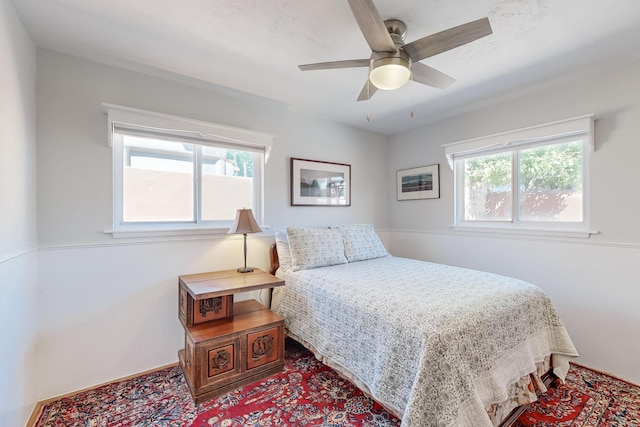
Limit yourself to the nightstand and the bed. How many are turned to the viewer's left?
0

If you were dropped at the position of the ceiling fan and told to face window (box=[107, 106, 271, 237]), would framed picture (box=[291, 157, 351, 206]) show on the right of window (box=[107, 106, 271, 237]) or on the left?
right

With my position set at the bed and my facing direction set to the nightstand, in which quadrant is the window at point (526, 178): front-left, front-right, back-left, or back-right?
back-right

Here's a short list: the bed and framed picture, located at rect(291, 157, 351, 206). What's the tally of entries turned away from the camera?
0

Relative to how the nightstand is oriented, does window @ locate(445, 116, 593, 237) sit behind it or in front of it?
in front

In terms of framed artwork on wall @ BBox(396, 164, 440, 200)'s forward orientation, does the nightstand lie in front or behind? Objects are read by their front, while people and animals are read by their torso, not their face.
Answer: in front

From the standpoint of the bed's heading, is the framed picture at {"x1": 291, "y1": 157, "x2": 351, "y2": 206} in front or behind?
behind

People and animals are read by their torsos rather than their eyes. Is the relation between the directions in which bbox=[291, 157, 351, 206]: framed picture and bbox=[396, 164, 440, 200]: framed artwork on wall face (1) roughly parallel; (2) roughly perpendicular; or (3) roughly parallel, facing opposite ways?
roughly perpendicular

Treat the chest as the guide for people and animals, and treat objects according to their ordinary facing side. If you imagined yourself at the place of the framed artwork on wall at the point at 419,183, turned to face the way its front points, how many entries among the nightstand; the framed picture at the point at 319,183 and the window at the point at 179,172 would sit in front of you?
3

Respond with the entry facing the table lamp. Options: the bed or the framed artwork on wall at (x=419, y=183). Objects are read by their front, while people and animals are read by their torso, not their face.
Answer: the framed artwork on wall

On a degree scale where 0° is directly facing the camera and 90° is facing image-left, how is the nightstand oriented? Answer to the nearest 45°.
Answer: approximately 315°

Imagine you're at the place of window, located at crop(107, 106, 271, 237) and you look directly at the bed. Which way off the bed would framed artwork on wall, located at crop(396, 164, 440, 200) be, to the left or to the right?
left
